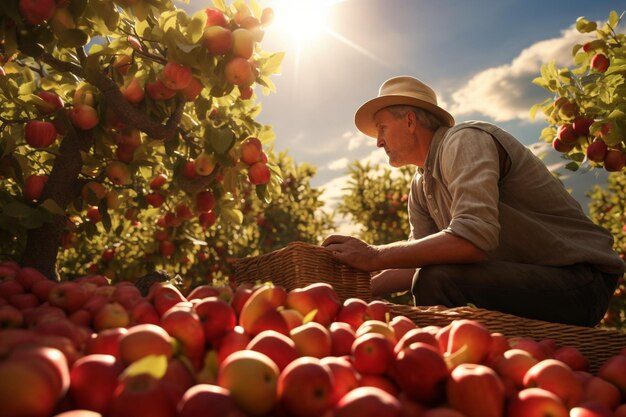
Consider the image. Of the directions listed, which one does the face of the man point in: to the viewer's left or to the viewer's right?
to the viewer's left

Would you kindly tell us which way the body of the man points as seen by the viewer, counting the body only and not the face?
to the viewer's left

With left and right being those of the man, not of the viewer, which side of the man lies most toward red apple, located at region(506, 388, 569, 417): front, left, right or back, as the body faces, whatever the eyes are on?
left

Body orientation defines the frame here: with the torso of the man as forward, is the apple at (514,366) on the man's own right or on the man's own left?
on the man's own left

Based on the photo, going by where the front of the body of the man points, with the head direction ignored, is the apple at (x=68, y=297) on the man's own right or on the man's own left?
on the man's own left

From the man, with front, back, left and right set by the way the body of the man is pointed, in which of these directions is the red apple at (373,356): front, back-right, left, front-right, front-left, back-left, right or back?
left

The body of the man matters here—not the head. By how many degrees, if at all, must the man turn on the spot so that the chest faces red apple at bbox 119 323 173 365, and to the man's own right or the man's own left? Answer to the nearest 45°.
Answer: approximately 90° to the man's own left

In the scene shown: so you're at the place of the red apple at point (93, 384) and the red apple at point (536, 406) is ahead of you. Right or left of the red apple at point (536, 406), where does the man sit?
left

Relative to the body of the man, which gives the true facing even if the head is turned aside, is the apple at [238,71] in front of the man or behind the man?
in front

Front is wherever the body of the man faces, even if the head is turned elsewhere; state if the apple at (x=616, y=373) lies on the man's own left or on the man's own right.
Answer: on the man's own left

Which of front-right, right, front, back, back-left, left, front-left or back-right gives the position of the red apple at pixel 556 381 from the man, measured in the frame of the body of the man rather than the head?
left

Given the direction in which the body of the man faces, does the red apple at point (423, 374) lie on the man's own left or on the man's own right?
on the man's own left

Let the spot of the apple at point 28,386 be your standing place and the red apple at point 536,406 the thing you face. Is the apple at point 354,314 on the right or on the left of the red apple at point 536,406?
left
